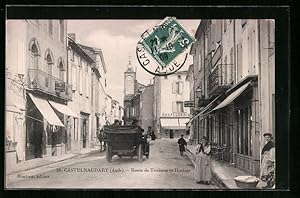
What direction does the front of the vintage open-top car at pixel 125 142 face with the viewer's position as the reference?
facing away from the viewer
